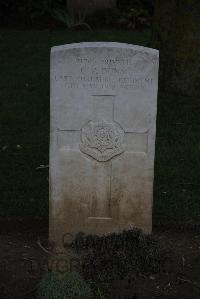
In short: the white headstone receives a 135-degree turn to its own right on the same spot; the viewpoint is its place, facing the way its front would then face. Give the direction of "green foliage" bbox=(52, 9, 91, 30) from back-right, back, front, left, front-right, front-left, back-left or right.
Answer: front-right

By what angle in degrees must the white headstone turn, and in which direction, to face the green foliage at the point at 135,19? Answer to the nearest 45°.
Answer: approximately 180°

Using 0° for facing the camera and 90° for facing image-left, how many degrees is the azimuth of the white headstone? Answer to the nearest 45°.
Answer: approximately 0°
